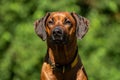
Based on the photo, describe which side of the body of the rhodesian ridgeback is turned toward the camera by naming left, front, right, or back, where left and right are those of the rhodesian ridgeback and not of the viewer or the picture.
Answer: front
